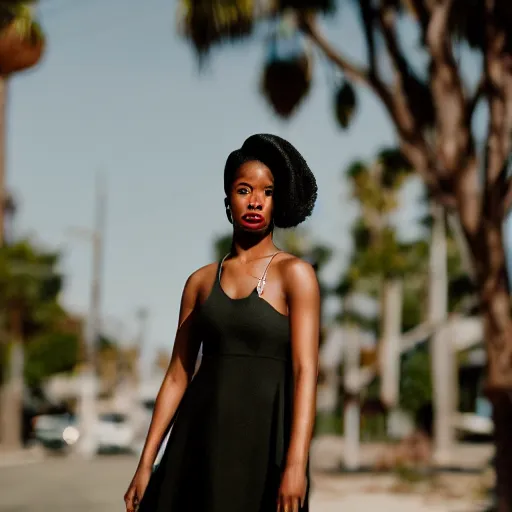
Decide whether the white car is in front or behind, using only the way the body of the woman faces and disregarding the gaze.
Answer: behind

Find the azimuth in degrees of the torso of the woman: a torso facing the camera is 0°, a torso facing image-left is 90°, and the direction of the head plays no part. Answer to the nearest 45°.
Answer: approximately 0°

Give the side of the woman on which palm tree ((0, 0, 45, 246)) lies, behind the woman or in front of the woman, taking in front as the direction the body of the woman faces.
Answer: behind

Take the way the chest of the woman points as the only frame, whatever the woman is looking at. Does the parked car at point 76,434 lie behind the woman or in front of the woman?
behind

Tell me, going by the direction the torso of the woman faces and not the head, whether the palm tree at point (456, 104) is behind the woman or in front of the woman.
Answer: behind

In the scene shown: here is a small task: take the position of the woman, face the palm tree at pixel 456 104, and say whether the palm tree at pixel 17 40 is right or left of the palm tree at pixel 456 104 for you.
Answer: left

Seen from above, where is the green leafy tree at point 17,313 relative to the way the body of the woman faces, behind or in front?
behind

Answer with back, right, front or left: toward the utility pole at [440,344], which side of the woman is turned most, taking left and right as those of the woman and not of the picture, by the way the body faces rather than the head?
back
